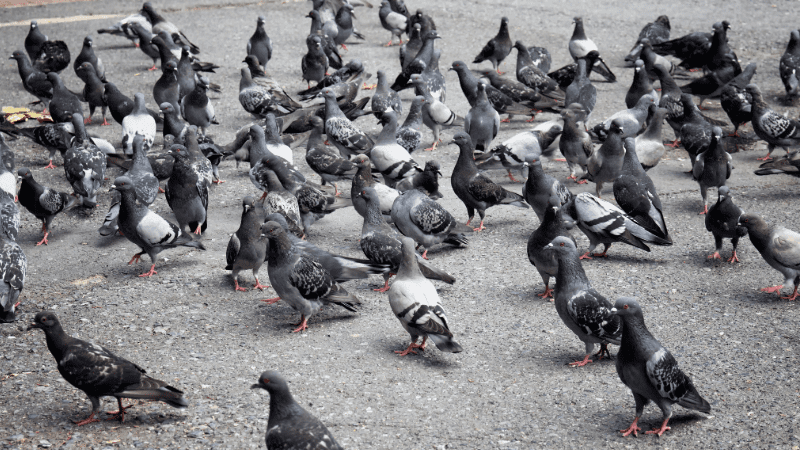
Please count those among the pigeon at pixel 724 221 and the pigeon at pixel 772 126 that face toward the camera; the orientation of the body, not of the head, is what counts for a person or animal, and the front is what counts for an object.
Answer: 1

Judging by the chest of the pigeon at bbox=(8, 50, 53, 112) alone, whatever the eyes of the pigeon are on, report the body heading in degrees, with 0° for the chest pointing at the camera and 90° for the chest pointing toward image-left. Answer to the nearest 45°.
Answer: approximately 90°

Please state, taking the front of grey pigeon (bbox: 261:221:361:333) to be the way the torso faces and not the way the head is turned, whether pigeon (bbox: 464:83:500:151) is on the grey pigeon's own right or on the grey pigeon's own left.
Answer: on the grey pigeon's own right

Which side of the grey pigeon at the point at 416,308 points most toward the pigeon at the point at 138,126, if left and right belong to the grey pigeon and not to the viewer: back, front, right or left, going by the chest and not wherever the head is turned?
front

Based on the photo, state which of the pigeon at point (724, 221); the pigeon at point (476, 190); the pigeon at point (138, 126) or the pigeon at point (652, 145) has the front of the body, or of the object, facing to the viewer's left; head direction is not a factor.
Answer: the pigeon at point (476, 190)

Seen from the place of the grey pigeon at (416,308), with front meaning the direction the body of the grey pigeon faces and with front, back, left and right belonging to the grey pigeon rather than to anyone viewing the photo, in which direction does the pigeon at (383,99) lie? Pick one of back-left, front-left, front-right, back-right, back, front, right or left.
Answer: front-right

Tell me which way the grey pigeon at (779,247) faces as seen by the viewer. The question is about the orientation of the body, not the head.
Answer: to the viewer's left

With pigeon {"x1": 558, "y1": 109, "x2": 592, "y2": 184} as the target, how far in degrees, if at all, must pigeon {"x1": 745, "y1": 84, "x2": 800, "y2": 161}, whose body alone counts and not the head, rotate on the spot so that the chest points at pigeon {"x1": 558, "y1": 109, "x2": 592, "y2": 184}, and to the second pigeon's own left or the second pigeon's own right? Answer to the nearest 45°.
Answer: approximately 45° to the second pigeon's own left

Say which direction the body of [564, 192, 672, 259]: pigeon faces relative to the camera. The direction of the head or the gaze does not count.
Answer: to the viewer's left

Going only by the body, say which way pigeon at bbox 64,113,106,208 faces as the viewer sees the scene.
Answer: away from the camera
